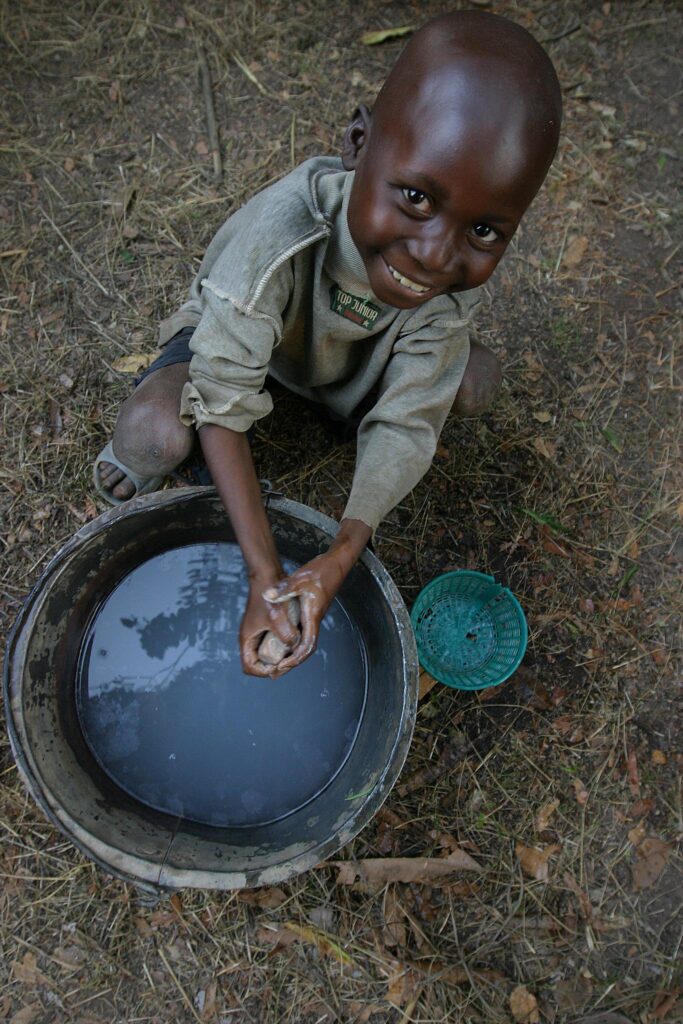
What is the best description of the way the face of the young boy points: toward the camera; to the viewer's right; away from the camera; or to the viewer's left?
toward the camera

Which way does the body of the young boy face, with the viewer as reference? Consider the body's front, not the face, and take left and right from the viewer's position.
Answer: facing the viewer

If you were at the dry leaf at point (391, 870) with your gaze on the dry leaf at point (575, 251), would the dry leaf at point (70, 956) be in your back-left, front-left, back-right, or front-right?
back-left

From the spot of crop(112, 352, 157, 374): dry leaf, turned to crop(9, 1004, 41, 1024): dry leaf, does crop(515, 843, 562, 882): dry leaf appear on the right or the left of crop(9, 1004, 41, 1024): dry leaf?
left

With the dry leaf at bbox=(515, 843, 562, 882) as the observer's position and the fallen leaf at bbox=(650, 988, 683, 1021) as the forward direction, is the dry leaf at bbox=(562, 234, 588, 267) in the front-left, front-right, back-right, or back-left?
back-left

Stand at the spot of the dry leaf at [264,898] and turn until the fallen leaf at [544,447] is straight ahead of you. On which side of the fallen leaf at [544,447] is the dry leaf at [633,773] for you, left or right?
right

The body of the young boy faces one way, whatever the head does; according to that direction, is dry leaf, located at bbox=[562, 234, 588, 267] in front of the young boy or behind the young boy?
behind

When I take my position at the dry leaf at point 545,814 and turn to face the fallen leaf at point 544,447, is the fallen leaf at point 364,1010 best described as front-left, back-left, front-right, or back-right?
back-left

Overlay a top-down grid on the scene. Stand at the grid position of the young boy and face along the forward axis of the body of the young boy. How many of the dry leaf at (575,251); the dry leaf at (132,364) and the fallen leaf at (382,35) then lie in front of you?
0

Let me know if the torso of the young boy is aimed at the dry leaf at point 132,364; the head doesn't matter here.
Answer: no
